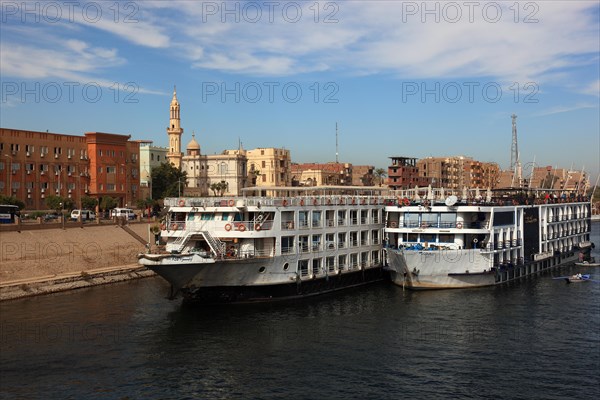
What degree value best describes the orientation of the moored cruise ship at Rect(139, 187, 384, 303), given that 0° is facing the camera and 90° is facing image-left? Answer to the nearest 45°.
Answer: approximately 45°
